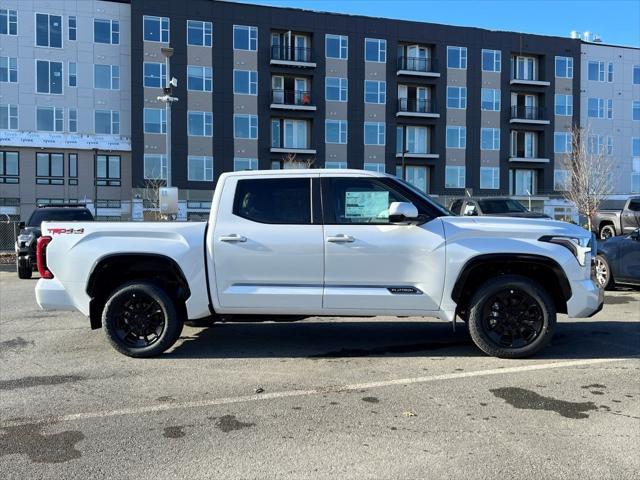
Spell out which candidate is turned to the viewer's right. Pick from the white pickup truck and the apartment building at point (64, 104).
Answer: the white pickup truck

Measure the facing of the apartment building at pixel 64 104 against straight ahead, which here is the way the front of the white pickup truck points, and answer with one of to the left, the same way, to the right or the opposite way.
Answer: to the right

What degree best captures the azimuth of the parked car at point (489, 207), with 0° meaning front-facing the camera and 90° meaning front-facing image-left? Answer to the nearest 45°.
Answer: approximately 315°

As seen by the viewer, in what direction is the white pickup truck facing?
to the viewer's right

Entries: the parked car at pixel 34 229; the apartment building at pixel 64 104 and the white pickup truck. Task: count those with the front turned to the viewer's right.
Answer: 1

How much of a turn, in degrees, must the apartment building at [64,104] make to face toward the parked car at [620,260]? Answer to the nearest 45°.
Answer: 0° — it already faces it

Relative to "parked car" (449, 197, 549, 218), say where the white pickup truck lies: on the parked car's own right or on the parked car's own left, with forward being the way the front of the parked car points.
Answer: on the parked car's own right

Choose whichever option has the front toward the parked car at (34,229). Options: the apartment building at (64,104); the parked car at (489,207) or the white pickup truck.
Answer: the apartment building

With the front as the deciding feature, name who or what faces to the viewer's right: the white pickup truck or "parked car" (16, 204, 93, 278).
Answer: the white pickup truck

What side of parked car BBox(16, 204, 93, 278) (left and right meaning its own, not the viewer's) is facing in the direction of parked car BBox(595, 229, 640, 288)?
left

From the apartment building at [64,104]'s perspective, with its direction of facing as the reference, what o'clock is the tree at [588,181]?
The tree is roughly at 10 o'clock from the apartment building.

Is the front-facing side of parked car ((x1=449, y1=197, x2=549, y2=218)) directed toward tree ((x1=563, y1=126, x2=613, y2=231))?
no

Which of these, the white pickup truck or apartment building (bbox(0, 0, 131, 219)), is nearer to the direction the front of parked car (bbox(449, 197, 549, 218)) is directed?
the white pickup truck

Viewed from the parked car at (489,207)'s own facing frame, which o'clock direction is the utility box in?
The utility box is roughly at 3 o'clock from the parked car.

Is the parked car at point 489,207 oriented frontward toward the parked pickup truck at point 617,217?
no

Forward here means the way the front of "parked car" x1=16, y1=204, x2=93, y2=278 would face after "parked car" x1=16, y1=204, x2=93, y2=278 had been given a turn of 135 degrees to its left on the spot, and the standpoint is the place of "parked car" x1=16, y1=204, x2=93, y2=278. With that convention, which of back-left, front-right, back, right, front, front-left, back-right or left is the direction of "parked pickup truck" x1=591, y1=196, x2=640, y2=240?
front

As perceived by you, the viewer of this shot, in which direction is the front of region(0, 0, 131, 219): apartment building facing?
facing the viewer

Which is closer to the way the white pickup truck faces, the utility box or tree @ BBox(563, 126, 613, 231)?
the tree

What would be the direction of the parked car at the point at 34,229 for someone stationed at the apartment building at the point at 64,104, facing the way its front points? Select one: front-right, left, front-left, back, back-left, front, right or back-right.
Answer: front
